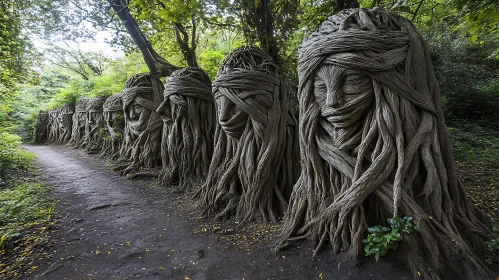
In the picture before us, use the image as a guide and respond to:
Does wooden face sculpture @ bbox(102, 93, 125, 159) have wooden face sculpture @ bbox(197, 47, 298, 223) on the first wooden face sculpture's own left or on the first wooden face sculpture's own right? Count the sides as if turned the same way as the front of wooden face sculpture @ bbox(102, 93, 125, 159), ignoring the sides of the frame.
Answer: on the first wooden face sculpture's own left

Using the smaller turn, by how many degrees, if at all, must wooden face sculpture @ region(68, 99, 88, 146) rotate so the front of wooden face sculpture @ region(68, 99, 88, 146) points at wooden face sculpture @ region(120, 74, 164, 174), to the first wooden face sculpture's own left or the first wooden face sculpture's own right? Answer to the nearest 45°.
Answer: approximately 45° to the first wooden face sculpture's own left

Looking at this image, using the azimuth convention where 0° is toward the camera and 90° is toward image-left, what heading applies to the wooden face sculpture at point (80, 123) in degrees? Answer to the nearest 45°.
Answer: approximately 45°

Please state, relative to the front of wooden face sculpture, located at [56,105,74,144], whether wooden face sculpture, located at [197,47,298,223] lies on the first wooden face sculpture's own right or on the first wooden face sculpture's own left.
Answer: on the first wooden face sculpture's own left

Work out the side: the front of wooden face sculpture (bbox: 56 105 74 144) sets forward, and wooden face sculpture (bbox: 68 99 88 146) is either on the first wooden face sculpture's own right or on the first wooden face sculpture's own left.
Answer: on the first wooden face sculpture's own left

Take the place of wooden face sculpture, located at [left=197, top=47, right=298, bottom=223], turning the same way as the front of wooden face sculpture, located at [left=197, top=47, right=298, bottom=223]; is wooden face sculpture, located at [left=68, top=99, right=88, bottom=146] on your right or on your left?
on your right

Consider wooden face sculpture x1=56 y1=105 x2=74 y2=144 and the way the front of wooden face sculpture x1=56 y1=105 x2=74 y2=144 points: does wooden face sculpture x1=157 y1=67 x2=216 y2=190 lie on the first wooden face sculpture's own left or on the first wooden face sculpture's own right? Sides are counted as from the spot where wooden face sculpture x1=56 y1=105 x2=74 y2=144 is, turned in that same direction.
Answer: on the first wooden face sculpture's own left

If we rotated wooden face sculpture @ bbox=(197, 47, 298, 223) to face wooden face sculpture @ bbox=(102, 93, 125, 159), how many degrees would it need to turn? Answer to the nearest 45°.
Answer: approximately 90° to its right
